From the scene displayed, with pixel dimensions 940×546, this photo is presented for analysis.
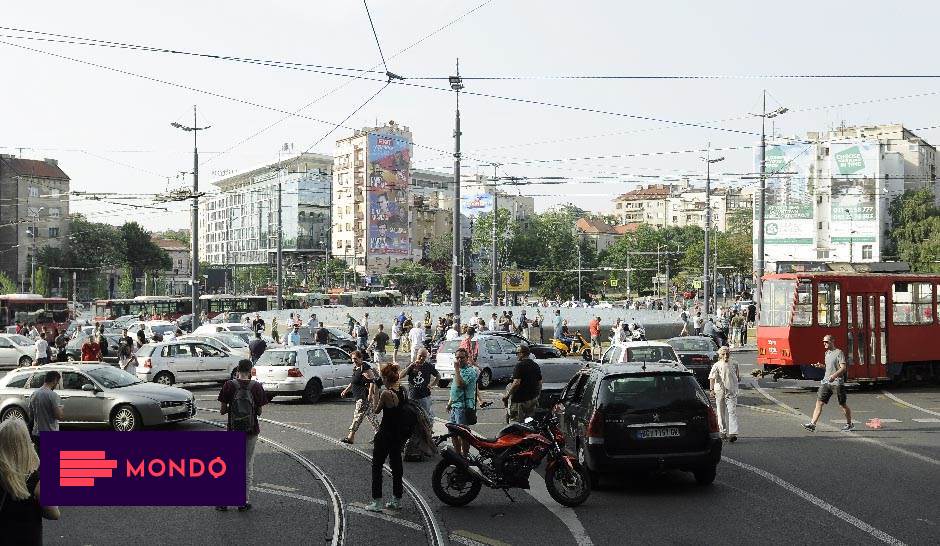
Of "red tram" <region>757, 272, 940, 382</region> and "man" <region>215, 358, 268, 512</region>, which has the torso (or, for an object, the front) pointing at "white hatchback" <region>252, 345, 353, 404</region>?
the man

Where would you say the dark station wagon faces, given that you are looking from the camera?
facing away from the viewer

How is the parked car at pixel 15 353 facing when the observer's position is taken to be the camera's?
facing to the right of the viewer

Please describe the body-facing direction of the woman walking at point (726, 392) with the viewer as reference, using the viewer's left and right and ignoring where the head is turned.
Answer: facing the viewer

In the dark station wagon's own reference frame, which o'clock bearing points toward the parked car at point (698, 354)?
The parked car is roughly at 12 o'clock from the dark station wagon.

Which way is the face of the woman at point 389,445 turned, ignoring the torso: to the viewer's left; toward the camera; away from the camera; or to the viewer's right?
away from the camera

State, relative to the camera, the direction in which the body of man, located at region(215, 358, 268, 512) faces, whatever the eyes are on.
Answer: away from the camera
